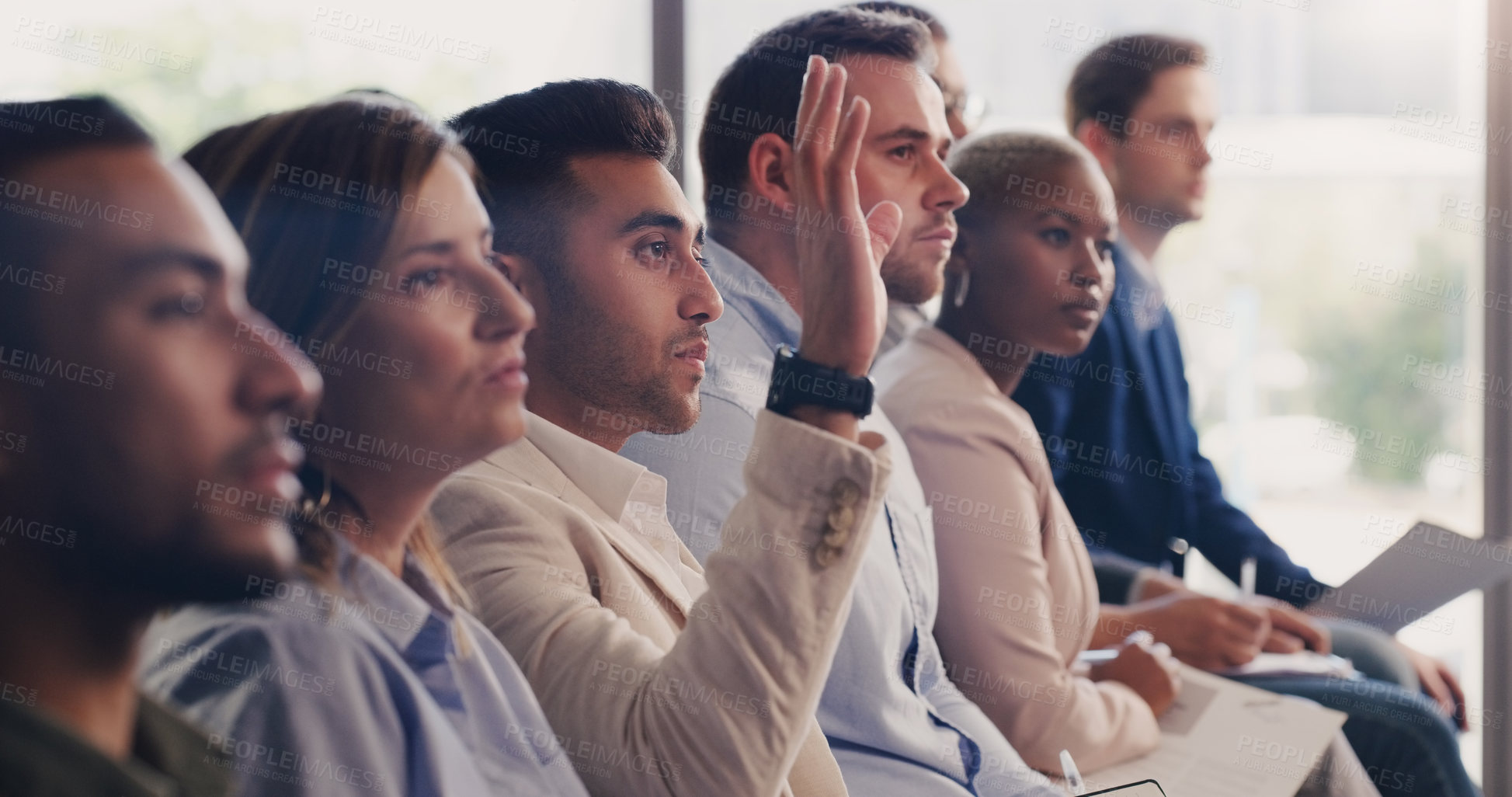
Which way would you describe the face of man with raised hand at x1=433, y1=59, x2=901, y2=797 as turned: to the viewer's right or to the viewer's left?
to the viewer's right

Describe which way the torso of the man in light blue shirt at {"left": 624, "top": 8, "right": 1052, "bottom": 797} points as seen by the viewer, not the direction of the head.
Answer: to the viewer's right

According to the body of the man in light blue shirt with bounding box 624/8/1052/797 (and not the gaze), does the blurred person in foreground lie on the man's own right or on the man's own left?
on the man's own right

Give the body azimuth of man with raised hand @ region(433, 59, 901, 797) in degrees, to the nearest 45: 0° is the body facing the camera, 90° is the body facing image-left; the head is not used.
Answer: approximately 315°

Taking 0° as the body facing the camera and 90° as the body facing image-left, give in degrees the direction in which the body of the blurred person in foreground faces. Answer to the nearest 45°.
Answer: approximately 270°

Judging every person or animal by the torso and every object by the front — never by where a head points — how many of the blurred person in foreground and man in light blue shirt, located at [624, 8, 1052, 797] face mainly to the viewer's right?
2

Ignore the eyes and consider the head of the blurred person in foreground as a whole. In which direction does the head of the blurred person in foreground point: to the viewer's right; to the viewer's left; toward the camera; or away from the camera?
to the viewer's right
